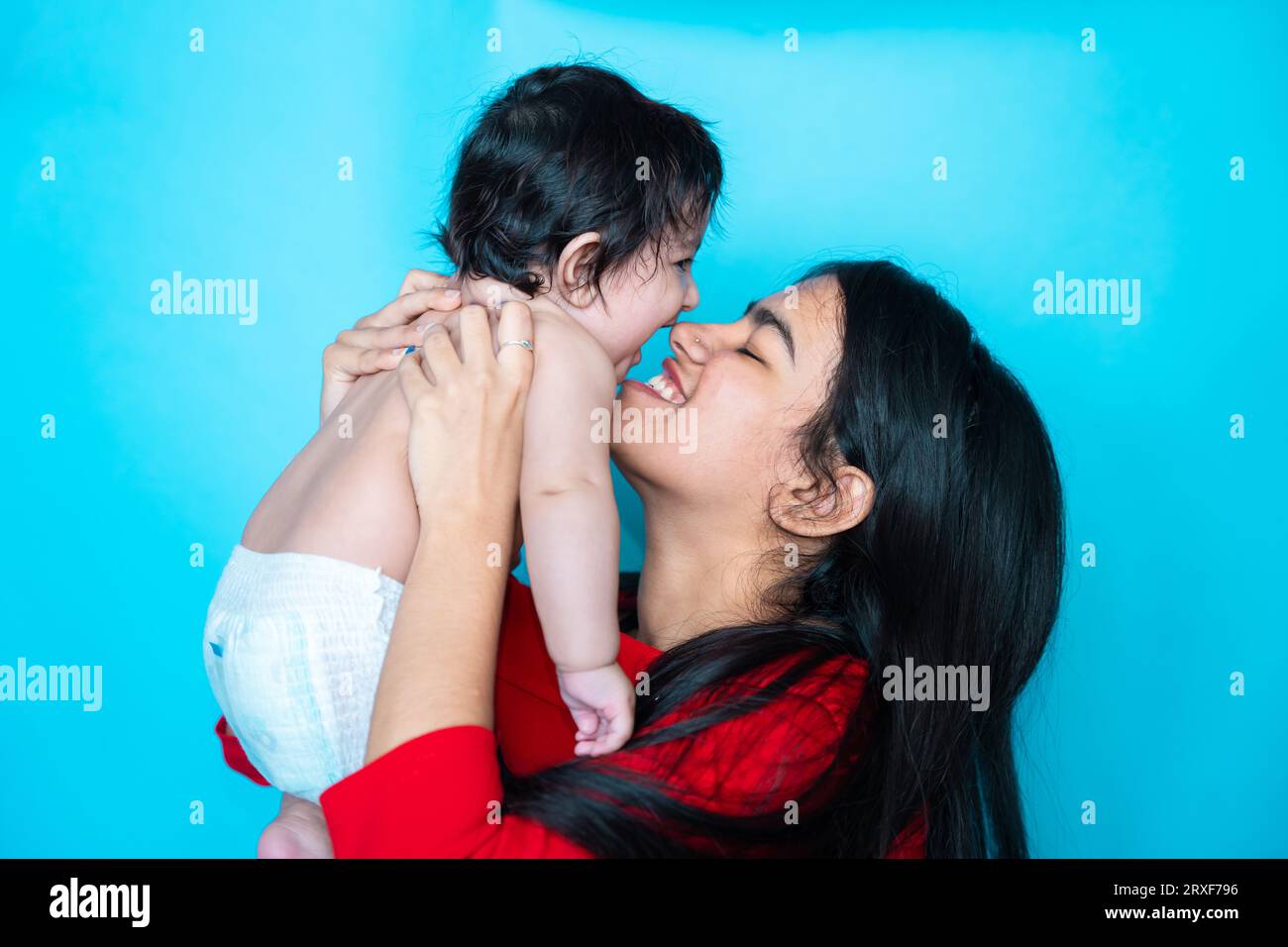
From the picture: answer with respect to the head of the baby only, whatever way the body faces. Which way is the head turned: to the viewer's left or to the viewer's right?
to the viewer's right

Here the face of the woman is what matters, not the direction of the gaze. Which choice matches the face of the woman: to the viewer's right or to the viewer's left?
to the viewer's left

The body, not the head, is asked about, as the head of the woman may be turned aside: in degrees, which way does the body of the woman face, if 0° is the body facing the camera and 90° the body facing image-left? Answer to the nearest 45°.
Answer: approximately 90°
